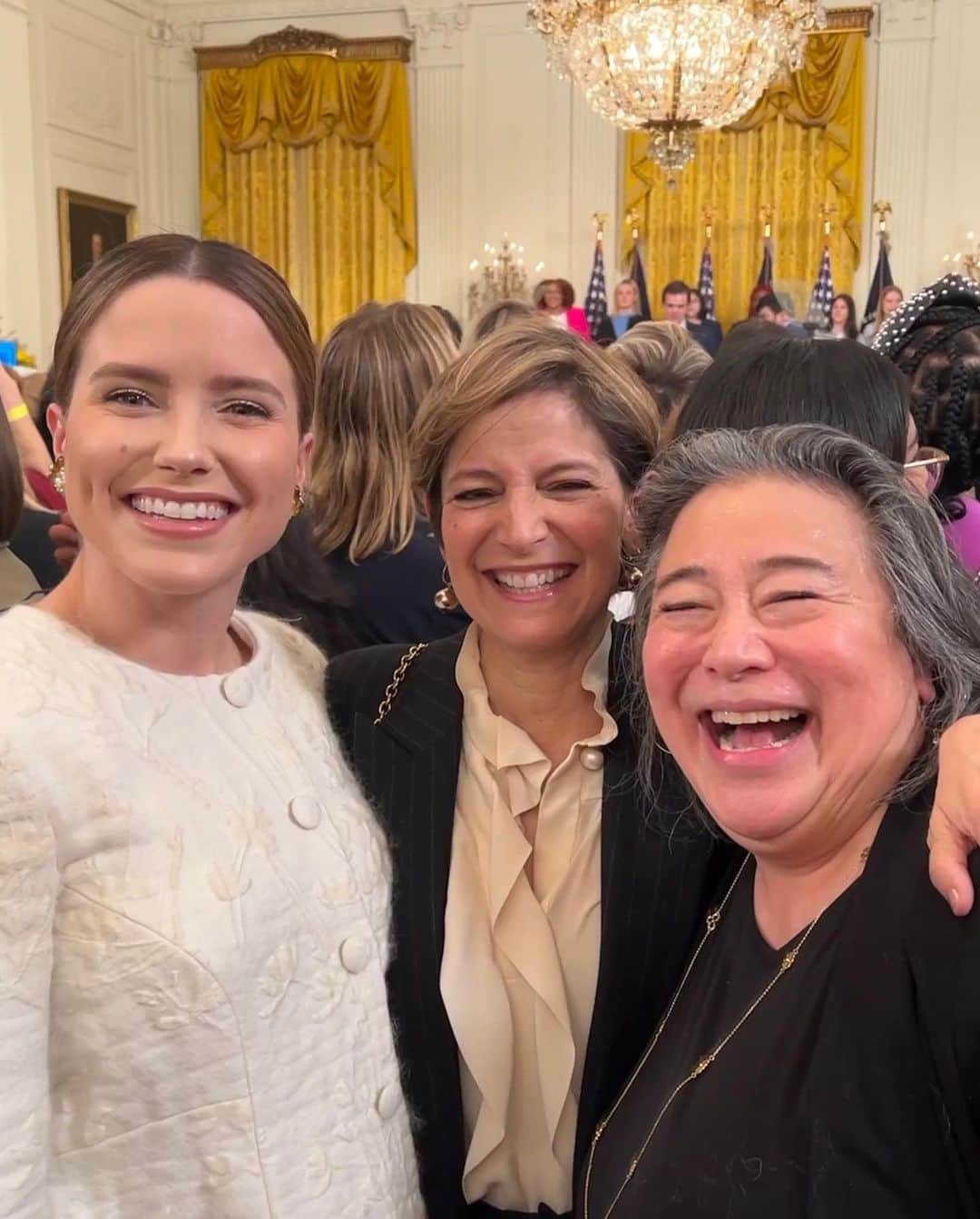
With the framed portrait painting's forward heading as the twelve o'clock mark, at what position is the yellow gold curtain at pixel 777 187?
The yellow gold curtain is roughly at 11 o'clock from the framed portrait painting.

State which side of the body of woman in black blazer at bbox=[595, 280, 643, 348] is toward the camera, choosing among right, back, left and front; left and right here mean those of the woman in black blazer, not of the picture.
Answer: front

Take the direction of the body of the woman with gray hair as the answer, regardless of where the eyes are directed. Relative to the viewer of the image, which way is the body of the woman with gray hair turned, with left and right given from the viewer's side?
facing the viewer and to the left of the viewer

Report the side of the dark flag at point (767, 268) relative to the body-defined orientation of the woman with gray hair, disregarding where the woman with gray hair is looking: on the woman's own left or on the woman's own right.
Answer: on the woman's own right

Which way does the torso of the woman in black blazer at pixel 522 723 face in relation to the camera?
toward the camera

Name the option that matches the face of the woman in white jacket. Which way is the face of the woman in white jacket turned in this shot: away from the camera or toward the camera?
toward the camera

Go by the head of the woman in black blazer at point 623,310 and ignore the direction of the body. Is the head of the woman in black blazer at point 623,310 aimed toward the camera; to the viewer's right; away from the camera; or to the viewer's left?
toward the camera

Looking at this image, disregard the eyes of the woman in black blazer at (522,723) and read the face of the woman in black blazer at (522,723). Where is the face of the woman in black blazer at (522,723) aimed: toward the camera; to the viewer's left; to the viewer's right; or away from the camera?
toward the camera

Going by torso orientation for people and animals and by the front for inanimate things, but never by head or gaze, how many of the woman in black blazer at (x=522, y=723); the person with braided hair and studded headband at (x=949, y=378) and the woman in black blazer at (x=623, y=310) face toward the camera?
2

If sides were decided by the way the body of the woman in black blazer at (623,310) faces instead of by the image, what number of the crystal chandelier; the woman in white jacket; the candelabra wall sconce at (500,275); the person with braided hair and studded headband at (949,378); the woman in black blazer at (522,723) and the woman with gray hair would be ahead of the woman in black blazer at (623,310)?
5

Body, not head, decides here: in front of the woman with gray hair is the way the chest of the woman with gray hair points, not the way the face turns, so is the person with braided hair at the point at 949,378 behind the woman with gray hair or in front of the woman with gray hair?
behind

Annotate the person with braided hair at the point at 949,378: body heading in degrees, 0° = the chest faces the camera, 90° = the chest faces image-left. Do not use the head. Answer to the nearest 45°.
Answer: approximately 135°

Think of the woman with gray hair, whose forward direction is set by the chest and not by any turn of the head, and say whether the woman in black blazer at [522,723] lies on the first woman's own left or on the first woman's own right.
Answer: on the first woman's own right

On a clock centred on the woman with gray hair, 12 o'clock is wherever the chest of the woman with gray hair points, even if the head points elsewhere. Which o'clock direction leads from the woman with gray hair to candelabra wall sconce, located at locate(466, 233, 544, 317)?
The candelabra wall sconce is roughly at 4 o'clock from the woman with gray hair.

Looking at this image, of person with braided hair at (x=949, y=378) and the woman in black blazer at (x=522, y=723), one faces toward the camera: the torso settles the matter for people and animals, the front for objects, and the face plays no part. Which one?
the woman in black blazer

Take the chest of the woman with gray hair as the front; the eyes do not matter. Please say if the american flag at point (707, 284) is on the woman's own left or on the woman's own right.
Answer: on the woman's own right

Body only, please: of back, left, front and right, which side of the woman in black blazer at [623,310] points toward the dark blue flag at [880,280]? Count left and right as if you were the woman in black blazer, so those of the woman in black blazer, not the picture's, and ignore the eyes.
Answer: left

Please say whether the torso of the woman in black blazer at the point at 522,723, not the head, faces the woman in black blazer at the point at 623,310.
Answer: no
